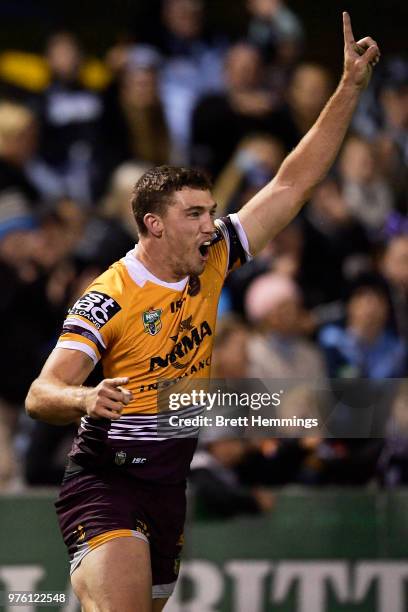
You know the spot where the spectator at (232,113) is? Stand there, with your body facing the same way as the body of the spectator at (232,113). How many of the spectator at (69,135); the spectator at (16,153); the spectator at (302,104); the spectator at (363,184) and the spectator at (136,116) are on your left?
2

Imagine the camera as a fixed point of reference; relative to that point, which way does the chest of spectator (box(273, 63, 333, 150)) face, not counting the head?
toward the camera

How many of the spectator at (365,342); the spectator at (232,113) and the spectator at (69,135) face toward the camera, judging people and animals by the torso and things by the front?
3

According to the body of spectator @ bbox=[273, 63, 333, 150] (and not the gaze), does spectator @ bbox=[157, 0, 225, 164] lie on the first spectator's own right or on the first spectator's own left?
on the first spectator's own right

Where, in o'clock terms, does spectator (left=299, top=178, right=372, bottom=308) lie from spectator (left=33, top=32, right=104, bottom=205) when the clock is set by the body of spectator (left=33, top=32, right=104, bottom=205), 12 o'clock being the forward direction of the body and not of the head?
spectator (left=299, top=178, right=372, bottom=308) is roughly at 9 o'clock from spectator (left=33, top=32, right=104, bottom=205).

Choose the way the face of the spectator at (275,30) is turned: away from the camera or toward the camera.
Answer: toward the camera

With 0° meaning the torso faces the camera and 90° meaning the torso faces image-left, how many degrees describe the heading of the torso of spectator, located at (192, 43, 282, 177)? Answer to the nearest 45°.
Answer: approximately 0°

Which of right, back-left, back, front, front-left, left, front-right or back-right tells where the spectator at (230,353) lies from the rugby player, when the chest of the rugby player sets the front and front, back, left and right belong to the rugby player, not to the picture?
back-left

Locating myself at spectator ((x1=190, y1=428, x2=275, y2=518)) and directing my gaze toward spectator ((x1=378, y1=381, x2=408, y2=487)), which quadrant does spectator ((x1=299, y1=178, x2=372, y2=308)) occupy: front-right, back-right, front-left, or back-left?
front-left

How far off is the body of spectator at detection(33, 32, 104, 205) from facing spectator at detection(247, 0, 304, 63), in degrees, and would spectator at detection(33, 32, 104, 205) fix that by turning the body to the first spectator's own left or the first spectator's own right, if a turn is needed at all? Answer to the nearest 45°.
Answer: approximately 90° to the first spectator's own left
